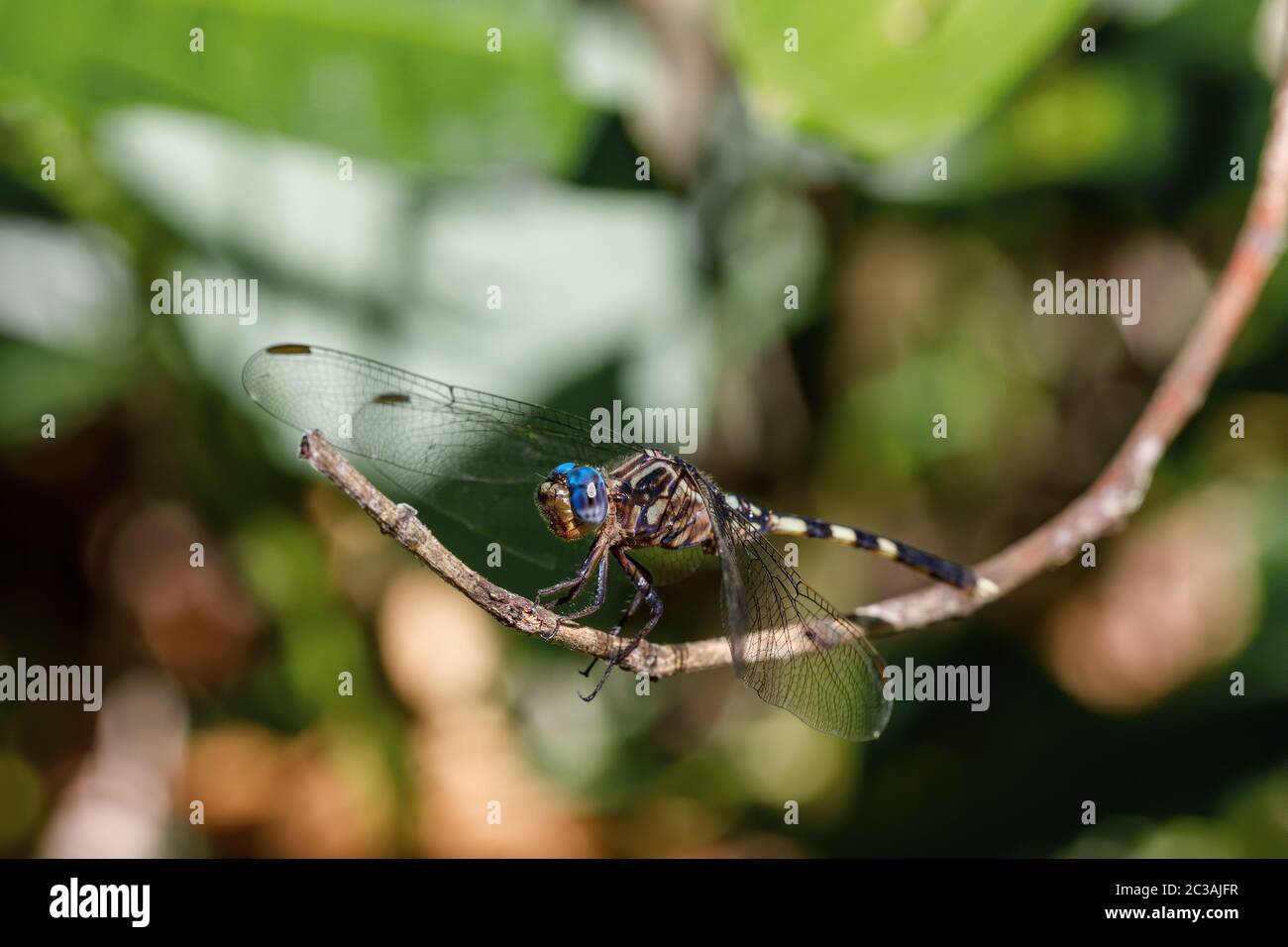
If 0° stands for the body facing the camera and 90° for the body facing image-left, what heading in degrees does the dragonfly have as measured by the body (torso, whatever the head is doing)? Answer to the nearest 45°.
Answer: approximately 45°
